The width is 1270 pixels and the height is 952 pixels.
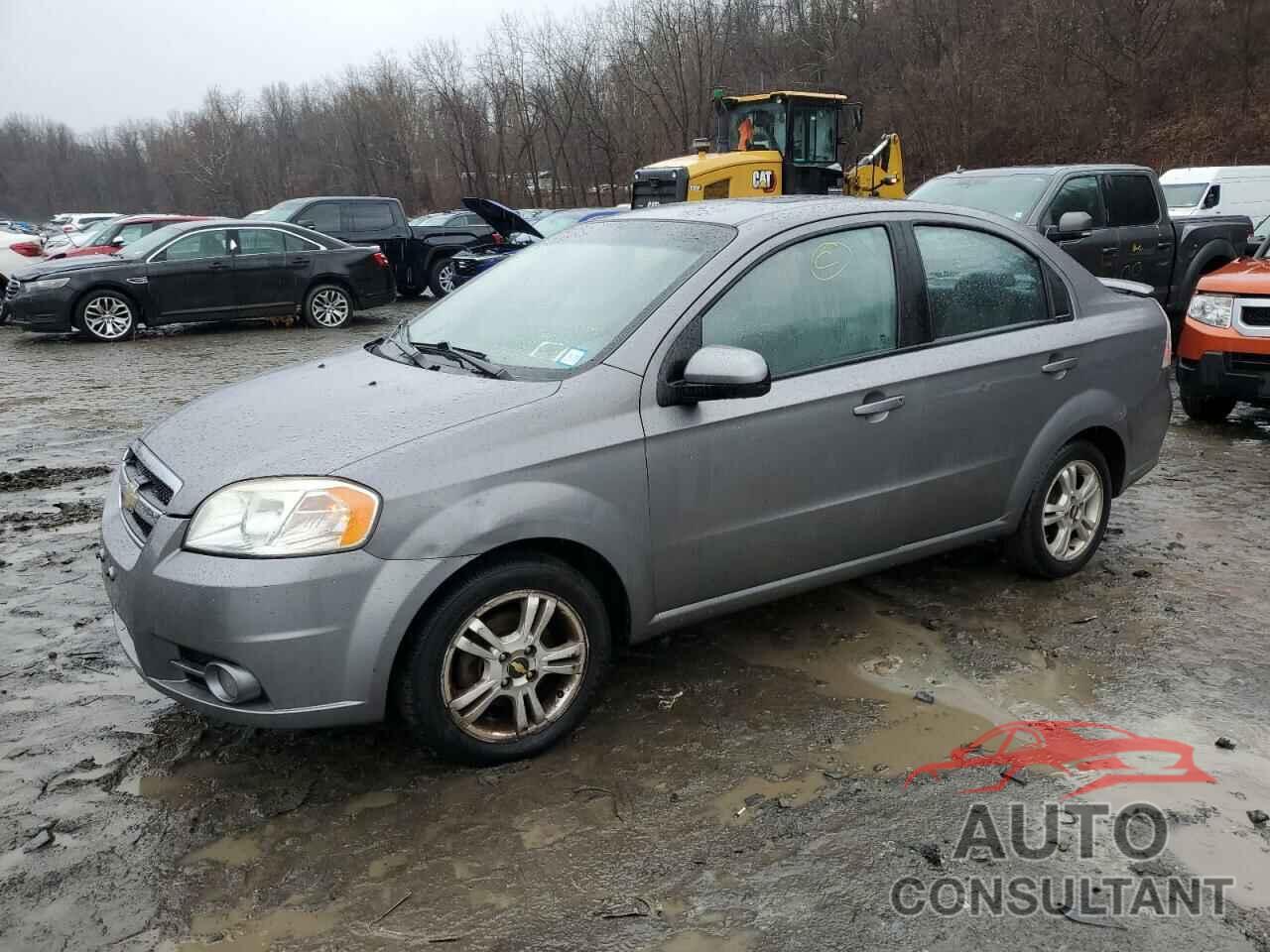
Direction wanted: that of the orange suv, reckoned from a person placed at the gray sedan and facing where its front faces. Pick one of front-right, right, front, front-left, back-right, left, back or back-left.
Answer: back

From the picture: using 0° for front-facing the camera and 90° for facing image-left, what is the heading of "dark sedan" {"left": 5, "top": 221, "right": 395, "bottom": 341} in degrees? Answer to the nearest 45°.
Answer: approximately 90°

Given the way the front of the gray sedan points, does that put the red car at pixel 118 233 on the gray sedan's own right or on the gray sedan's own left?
on the gray sedan's own right

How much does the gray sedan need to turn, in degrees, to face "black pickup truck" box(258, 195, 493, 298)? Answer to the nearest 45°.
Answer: approximately 135° to its right

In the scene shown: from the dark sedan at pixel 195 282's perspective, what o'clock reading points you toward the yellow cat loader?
The yellow cat loader is roughly at 6 o'clock from the dark sedan.

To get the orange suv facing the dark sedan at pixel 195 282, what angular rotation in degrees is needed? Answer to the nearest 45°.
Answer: approximately 45° to its right

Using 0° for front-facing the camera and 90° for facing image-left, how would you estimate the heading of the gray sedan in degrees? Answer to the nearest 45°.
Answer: approximately 45°

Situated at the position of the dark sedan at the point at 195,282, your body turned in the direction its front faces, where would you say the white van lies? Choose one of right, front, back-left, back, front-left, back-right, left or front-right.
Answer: back

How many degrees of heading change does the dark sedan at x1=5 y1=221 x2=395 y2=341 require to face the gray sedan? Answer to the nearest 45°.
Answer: approximately 90° to its left

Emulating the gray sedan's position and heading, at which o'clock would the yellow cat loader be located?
The yellow cat loader is roughly at 5 o'clock from the gray sedan.
